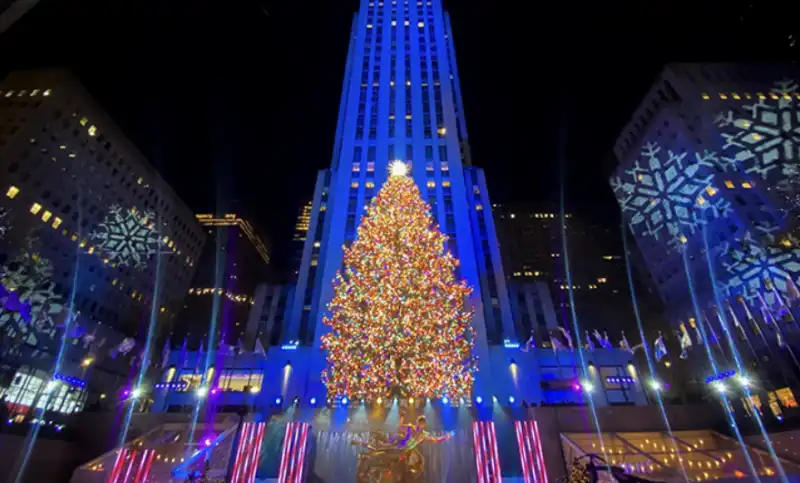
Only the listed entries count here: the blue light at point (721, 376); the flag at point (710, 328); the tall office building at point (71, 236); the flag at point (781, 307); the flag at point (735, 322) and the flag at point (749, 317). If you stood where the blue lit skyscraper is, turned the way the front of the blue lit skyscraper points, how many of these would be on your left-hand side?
5

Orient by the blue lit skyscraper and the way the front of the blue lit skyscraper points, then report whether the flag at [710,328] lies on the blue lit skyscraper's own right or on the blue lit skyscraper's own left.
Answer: on the blue lit skyscraper's own left

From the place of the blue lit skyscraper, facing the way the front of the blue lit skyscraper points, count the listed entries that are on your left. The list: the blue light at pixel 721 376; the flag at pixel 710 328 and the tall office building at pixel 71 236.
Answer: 2

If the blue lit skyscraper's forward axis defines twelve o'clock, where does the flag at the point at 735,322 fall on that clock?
The flag is roughly at 11 o'clock from the blue lit skyscraper.

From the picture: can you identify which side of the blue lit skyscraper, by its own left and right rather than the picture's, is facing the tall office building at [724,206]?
left

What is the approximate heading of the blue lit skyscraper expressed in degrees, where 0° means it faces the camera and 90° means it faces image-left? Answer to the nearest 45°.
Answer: approximately 0°

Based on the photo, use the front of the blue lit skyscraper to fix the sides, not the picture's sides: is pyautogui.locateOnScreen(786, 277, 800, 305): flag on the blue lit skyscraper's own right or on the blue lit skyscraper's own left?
on the blue lit skyscraper's own left

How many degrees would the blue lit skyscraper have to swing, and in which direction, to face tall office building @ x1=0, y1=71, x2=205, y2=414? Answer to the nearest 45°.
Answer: approximately 90° to its right

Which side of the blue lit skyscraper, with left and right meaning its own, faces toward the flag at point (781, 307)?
front
